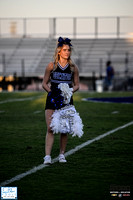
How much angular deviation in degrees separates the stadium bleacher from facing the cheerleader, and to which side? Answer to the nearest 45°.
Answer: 0° — it already faces them

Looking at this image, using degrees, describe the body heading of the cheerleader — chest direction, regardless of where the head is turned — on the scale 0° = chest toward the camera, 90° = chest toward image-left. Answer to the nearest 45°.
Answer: approximately 0°

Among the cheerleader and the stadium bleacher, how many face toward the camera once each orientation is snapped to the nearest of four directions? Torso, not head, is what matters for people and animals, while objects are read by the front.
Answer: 2

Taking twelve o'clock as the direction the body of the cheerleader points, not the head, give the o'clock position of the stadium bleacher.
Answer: The stadium bleacher is roughly at 6 o'clock from the cheerleader.
